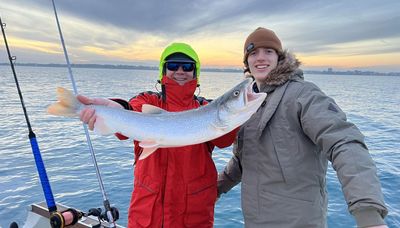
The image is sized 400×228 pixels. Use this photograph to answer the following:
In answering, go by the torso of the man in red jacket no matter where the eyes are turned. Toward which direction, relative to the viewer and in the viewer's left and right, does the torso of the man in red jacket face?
facing the viewer
